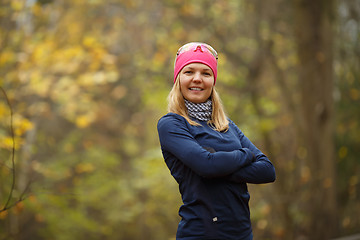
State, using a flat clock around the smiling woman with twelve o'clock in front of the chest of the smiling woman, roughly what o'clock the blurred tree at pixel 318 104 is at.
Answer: The blurred tree is roughly at 8 o'clock from the smiling woman.

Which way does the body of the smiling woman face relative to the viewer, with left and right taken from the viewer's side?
facing the viewer and to the right of the viewer
